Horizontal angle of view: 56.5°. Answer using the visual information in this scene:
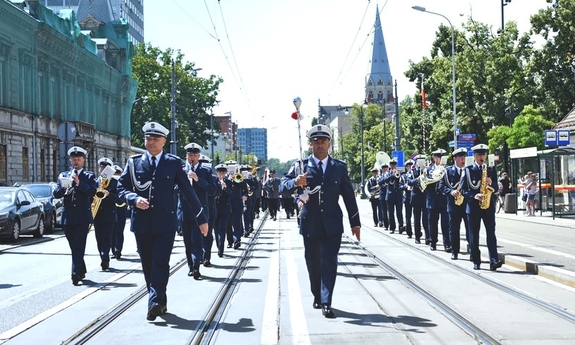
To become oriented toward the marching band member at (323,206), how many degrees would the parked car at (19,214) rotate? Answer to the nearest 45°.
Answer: approximately 45° to its left

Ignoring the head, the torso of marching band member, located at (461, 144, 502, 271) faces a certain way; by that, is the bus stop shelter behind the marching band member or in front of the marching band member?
behind

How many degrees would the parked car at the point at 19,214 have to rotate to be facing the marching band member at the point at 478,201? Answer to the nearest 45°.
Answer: approximately 90° to its left

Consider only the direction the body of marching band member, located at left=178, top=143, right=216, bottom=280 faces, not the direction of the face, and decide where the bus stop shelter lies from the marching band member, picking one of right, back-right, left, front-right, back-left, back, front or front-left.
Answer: back-left

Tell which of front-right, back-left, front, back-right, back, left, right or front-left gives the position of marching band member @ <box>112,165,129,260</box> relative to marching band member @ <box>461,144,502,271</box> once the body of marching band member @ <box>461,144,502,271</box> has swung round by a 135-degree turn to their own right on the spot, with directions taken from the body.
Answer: front-left

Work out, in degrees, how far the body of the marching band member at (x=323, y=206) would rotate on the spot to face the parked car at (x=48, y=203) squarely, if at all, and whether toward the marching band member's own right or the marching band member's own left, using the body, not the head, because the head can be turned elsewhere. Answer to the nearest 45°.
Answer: approximately 135° to the marching band member's own right

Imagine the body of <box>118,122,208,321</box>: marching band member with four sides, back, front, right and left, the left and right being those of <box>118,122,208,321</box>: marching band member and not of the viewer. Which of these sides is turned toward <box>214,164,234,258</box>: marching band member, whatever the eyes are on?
back
